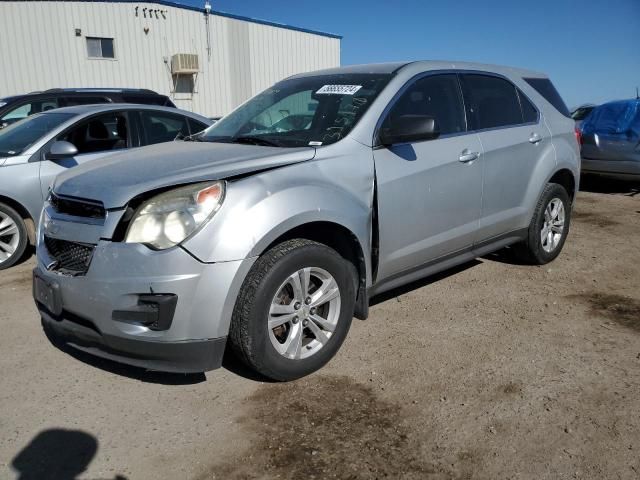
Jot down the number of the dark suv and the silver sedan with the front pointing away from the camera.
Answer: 0

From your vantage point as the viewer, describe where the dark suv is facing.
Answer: facing the viewer and to the left of the viewer

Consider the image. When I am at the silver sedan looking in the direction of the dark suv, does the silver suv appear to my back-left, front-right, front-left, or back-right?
back-right

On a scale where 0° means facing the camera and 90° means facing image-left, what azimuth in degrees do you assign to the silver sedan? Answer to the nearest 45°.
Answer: approximately 45°

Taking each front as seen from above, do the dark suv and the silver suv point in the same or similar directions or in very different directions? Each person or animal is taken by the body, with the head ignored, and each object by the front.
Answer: same or similar directions

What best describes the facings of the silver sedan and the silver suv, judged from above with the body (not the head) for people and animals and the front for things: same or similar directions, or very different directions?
same or similar directions

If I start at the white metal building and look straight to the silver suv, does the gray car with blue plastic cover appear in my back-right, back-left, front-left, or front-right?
front-left

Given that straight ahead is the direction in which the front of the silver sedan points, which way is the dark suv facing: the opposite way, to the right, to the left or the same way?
the same way

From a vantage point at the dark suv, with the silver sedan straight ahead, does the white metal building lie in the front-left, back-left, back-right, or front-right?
back-left

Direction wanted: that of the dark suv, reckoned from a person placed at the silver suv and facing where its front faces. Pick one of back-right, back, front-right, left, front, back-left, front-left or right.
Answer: right

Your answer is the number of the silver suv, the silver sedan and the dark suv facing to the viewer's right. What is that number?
0

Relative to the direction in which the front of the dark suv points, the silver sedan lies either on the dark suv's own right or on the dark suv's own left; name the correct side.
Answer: on the dark suv's own left
